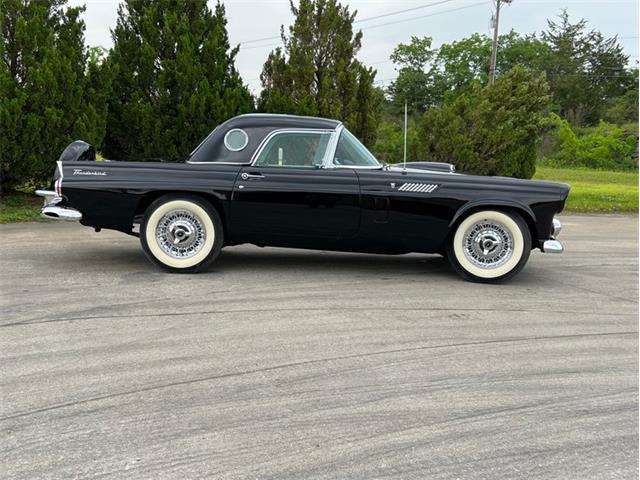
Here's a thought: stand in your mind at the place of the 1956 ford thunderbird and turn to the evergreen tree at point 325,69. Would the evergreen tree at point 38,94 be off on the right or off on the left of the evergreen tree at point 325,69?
left

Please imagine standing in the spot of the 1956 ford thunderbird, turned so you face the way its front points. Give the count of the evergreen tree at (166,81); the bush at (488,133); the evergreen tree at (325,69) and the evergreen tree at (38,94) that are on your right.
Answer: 0

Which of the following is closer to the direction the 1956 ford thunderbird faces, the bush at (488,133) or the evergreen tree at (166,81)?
the bush

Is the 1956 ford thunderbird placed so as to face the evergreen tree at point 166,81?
no

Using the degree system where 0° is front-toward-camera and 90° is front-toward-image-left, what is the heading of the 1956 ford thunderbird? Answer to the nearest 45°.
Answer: approximately 270°

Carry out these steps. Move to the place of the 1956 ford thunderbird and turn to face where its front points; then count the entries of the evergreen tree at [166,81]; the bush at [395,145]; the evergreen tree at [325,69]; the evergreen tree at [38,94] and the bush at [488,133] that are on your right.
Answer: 0

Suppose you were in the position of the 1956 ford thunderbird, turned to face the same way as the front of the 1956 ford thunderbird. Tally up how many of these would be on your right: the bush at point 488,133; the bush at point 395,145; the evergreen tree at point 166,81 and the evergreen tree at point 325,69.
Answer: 0

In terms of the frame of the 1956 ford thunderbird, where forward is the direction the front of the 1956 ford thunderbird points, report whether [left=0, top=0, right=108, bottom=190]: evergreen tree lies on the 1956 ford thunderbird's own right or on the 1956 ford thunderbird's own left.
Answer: on the 1956 ford thunderbird's own left

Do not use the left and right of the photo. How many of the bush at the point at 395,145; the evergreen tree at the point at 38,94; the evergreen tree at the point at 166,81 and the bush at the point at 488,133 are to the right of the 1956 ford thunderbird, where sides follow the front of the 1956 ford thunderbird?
0

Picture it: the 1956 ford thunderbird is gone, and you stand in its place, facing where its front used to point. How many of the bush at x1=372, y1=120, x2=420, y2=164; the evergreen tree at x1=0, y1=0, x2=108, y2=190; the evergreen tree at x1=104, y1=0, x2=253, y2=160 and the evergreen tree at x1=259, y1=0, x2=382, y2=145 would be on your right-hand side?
0

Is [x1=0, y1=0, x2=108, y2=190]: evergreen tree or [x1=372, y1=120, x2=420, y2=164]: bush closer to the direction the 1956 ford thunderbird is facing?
the bush

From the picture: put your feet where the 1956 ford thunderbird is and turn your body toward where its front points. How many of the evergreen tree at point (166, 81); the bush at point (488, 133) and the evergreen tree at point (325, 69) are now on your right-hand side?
0

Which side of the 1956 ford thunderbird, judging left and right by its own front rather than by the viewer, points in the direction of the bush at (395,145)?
left

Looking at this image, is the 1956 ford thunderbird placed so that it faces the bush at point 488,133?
no

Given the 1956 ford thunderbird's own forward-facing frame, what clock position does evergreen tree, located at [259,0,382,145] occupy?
The evergreen tree is roughly at 9 o'clock from the 1956 ford thunderbird.
